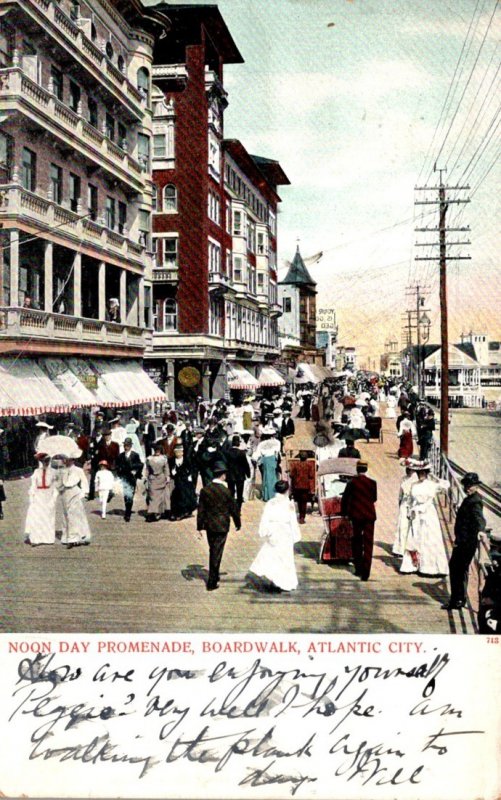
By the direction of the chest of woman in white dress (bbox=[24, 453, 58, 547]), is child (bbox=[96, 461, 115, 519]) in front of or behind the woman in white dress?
behind

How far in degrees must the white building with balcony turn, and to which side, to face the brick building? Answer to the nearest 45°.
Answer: approximately 90° to its left

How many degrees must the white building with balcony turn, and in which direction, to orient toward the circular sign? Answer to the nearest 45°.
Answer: approximately 90° to its left

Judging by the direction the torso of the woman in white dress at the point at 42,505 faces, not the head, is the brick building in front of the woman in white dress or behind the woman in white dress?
behind

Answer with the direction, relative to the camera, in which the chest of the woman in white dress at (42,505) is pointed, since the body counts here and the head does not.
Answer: toward the camera

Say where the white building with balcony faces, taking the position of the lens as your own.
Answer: facing the viewer and to the right of the viewer

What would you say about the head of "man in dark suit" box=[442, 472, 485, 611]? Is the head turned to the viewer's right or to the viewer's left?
to the viewer's left

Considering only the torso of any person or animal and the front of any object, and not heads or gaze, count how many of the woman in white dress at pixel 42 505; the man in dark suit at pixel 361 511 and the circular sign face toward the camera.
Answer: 2

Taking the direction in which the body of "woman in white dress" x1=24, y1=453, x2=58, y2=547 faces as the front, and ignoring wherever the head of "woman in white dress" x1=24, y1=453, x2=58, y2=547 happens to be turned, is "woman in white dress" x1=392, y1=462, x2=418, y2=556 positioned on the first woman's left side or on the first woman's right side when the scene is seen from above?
on the first woman's left side

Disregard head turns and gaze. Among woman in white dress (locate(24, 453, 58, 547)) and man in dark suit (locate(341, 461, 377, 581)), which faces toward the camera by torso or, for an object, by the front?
the woman in white dress

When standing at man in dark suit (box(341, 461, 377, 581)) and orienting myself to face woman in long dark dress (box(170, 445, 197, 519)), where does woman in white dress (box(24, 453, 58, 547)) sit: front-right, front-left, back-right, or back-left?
front-left

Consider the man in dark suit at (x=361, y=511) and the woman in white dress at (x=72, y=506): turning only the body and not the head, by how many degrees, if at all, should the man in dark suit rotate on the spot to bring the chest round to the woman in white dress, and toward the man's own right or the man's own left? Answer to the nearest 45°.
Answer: approximately 90° to the man's own left

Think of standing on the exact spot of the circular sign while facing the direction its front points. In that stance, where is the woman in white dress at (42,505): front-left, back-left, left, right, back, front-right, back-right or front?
front

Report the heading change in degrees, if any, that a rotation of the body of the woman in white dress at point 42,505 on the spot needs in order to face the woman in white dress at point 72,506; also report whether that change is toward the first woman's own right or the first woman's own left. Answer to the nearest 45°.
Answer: approximately 135° to the first woman's own left

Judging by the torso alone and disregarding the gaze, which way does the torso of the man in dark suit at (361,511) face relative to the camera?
away from the camera
